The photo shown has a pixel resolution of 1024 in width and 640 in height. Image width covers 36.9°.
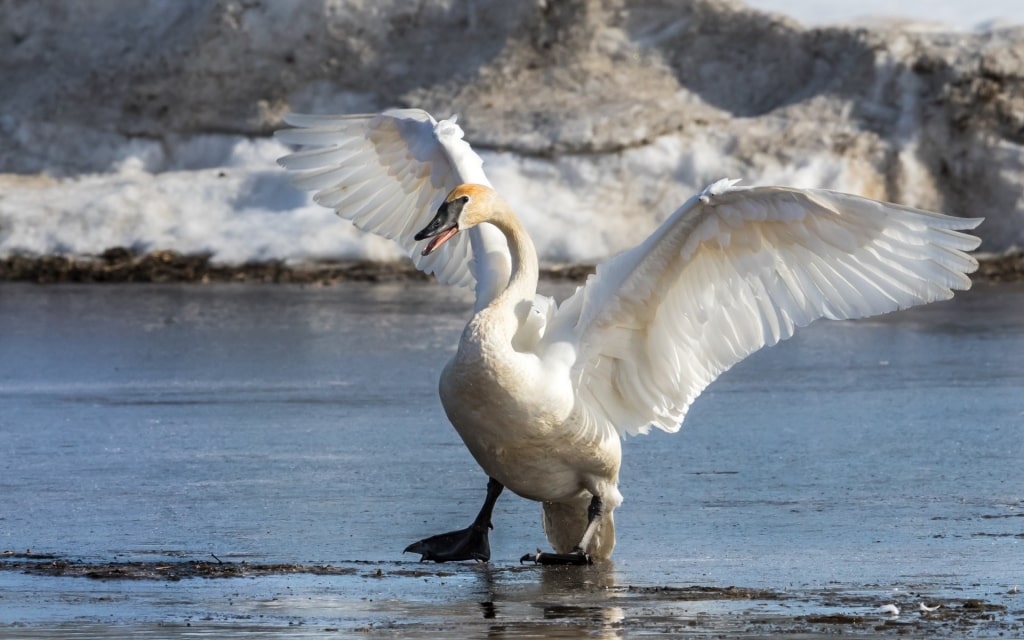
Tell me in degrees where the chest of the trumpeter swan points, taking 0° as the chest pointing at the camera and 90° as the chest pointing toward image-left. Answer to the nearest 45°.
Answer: approximately 45°
